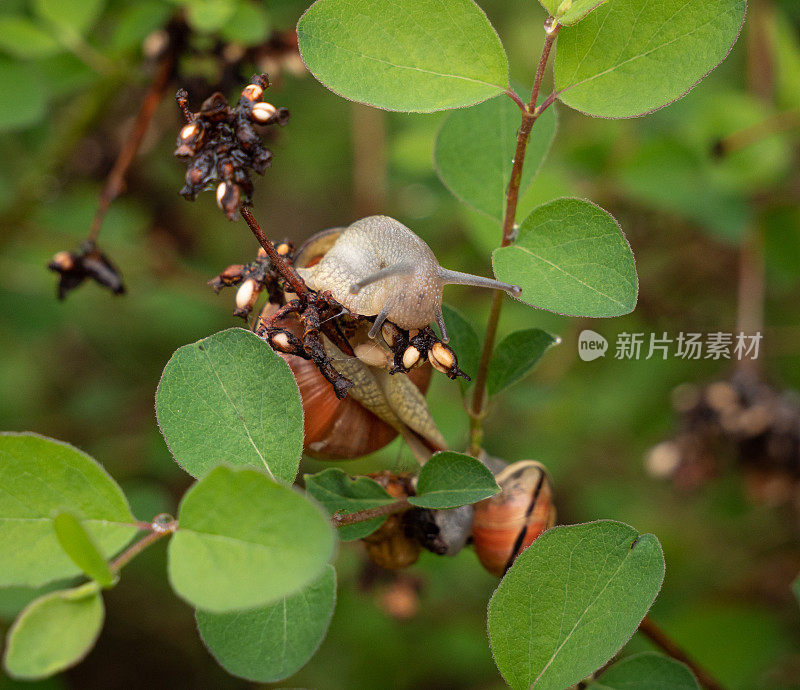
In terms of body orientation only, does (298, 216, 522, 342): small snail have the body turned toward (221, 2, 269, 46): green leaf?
no

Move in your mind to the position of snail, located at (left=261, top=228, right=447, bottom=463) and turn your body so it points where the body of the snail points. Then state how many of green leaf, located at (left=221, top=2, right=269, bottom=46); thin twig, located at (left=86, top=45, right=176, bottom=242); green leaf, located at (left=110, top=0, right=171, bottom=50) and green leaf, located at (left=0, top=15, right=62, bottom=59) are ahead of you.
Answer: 0

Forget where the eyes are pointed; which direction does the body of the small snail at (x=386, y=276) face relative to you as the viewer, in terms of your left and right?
facing the viewer and to the right of the viewer

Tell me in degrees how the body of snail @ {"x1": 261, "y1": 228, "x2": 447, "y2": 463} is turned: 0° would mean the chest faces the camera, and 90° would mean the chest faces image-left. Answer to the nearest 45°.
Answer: approximately 315°

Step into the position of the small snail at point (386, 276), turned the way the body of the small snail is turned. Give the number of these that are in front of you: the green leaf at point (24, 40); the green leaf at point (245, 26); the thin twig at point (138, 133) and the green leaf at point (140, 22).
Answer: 0
